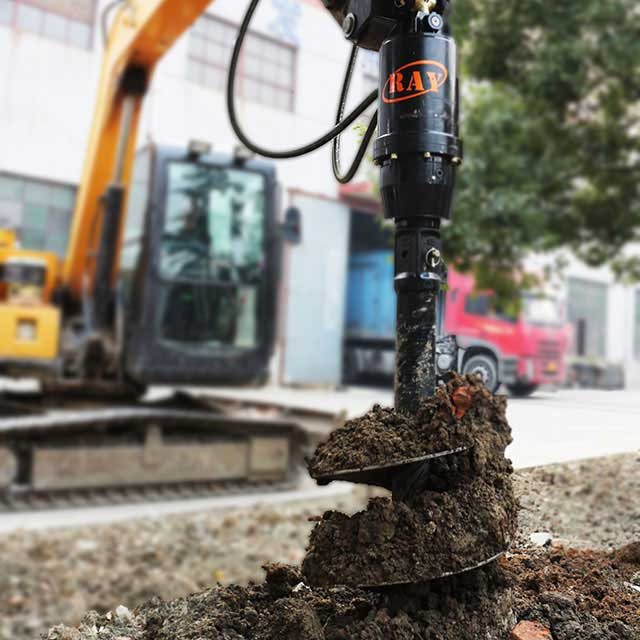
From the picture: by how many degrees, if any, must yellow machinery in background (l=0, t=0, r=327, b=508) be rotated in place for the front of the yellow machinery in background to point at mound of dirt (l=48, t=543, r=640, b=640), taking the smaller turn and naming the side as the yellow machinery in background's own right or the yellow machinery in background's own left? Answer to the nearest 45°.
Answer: approximately 45° to the yellow machinery in background's own right

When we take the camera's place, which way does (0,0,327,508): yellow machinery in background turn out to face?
facing the viewer and to the right of the viewer

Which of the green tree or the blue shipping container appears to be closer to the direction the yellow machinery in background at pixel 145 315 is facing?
the green tree

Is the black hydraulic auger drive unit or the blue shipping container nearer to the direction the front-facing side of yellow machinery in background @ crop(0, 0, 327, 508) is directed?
the black hydraulic auger drive unit

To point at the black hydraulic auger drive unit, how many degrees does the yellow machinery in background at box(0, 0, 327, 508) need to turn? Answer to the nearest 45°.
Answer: approximately 45° to its right

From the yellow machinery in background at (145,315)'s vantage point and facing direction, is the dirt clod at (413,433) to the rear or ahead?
ahead

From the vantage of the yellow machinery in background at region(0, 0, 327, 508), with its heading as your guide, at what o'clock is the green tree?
The green tree is roughly at 8 o'clock from the yellow machinery in background.
